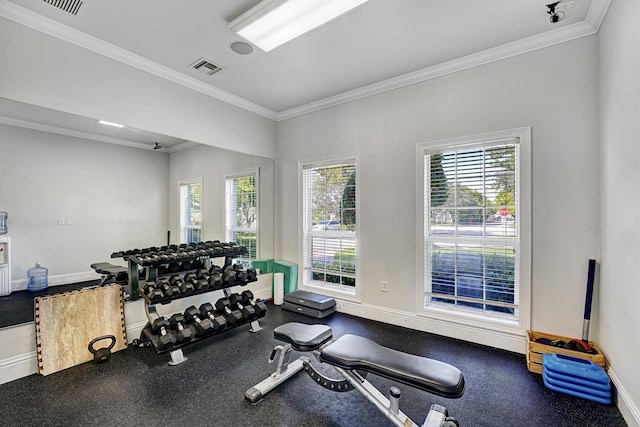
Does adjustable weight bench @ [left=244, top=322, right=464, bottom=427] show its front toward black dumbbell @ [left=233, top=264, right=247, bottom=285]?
yes

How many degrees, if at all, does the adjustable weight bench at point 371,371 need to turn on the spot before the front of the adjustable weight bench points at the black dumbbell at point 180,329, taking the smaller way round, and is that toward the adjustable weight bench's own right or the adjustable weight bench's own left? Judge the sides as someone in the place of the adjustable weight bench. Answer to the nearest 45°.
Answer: approximately 45° to the adjustable weight bench's own left

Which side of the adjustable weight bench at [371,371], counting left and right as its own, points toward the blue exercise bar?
right

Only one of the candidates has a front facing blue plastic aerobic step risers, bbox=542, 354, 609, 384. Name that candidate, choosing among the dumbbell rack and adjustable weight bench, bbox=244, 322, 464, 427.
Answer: the dumbbell rack

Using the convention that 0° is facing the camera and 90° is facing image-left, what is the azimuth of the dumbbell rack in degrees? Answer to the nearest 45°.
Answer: approximately 315°

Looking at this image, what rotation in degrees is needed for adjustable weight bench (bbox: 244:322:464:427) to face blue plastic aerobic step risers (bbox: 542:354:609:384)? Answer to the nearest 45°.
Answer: approximately 135° to its right

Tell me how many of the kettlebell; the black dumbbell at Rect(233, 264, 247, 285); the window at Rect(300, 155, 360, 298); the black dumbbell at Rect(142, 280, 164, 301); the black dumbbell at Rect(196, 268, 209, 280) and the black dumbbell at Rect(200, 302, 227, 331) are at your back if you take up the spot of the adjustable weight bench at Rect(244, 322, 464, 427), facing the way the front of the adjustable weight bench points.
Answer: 0

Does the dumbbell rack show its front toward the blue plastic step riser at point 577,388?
yes

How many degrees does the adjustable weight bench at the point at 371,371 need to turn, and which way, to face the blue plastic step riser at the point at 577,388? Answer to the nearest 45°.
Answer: approximately 135° to its right

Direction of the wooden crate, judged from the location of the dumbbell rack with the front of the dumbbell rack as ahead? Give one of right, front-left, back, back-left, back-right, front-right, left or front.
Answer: front

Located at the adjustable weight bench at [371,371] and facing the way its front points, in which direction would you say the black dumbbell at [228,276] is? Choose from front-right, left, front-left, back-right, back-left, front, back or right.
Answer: front

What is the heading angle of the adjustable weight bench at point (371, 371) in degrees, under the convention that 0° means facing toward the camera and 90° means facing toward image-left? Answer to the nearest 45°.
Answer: approximately 135°

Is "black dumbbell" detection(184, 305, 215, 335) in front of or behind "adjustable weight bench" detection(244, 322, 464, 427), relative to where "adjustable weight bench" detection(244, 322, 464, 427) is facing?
in front

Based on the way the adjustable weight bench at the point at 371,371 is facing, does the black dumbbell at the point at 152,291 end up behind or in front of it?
in front

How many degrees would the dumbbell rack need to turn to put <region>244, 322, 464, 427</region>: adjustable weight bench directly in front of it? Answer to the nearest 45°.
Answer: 0° — it already faces it

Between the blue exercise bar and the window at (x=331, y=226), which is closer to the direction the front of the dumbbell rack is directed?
the blue exercise bar

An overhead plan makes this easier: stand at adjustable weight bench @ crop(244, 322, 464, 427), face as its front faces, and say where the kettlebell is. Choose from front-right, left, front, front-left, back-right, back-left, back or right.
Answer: front-left

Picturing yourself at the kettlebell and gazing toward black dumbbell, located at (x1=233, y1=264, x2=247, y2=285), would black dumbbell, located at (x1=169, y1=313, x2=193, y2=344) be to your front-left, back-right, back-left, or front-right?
front-right

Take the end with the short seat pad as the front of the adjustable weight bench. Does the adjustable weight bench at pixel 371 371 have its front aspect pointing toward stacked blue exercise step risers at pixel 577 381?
no

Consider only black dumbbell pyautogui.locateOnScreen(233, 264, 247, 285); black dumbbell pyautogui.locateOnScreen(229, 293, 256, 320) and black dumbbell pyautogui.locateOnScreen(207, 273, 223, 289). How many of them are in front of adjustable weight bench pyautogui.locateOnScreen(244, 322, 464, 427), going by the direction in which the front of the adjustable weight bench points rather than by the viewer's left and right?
3
